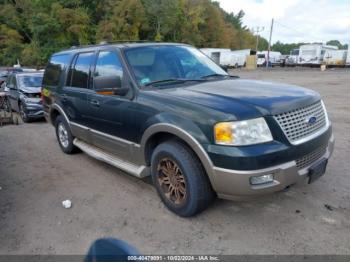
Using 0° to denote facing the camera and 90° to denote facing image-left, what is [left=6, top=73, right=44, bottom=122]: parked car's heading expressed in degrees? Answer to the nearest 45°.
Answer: approximately 315°

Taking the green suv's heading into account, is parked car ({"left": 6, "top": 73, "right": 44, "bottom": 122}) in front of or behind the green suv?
behind

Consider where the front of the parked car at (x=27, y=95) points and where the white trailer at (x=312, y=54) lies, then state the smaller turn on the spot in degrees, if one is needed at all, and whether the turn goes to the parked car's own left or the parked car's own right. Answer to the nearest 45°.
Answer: approximately 90° to the parked car's own left

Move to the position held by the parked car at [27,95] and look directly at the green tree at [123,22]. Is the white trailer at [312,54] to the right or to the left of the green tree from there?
right

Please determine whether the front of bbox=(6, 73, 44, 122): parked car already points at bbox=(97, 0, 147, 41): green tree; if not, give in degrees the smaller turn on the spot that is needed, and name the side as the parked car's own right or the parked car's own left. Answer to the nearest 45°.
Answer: approximately 135° to the parked car's own left

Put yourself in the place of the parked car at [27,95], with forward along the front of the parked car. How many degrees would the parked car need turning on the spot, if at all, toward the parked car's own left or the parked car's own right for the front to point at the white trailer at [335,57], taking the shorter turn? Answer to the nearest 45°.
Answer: approximately 90° to the parked car's own left

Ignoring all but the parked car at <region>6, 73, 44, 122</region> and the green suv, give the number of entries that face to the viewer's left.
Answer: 0

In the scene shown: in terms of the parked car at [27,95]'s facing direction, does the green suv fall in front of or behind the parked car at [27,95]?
in front

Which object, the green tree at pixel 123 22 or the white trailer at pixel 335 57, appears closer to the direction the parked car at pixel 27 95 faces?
the white trailer

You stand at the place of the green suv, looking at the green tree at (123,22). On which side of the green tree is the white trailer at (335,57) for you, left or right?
right

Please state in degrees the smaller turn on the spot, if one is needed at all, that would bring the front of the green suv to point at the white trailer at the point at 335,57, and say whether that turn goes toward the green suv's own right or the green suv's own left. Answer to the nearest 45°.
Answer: approximately 90° to the green suv's own left

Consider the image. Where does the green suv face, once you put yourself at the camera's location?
facing the viewer and to the right of the viewer

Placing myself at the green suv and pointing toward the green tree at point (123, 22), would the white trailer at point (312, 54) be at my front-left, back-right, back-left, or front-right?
front-right
